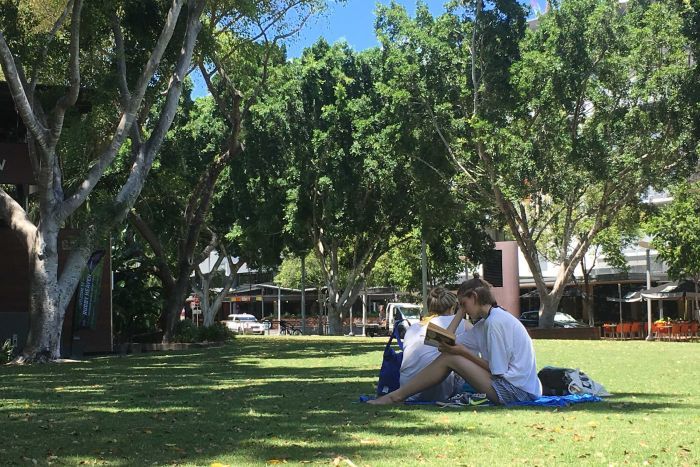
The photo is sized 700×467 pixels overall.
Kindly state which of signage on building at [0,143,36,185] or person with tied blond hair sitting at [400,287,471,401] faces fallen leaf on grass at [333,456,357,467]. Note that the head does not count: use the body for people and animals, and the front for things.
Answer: the signage on building

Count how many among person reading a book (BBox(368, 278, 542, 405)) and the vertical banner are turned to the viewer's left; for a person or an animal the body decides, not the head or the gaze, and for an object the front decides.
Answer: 1

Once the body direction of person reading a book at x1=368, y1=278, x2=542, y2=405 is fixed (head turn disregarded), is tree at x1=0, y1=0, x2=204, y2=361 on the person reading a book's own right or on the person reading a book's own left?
on the person reading a book's own right

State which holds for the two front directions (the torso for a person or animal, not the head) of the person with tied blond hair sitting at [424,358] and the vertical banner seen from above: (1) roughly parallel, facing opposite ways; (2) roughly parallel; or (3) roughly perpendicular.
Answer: roughly perpendicular

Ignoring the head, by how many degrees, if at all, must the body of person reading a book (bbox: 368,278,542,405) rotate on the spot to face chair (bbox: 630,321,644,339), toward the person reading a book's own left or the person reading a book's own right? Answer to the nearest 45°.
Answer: approximately 90° to the person reading a book's own right

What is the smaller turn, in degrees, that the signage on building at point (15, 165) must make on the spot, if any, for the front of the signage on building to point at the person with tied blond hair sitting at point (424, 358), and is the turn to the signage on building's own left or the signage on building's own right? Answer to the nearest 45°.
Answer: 0° — it already faces them

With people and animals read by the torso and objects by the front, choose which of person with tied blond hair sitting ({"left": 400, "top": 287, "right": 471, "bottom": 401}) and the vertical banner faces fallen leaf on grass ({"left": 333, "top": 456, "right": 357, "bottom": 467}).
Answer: the vertical banner

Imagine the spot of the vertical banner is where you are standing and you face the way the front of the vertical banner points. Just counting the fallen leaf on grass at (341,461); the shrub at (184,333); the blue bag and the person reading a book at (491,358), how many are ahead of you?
3

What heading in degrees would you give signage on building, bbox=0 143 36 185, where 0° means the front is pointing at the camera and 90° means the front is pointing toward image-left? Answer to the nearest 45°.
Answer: approximately 0°

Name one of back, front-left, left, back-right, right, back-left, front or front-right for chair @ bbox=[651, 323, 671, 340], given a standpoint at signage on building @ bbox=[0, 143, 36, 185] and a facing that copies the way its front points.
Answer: left

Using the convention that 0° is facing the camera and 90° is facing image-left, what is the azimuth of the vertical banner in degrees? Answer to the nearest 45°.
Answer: approximately 0°

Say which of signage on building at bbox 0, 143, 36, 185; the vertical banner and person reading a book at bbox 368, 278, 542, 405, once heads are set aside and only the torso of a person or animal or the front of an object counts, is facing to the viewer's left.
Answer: the person reading a book

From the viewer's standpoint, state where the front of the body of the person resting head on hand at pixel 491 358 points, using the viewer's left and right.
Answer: facing to the left of the viewer

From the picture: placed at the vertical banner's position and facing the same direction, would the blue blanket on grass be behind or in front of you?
in front
